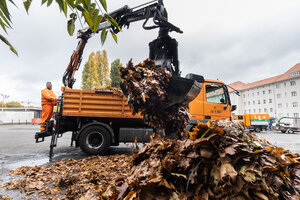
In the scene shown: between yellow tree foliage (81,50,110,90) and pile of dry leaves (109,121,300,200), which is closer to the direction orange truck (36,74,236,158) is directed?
the pile of dry leaves

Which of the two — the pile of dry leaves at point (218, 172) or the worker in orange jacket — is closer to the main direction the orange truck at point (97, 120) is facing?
the pile of dry leaves

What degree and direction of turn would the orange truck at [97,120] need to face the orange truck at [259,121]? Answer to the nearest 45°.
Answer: approximately 45° to its left

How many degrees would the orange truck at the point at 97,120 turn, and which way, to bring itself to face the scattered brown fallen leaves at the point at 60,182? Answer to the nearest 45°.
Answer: approximately 90° to its right

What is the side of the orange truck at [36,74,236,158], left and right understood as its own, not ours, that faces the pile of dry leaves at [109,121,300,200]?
right

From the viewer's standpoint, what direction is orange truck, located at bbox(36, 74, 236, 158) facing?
to the viewer's right

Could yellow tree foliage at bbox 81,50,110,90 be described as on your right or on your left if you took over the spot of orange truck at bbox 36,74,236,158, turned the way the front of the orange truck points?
on your left
